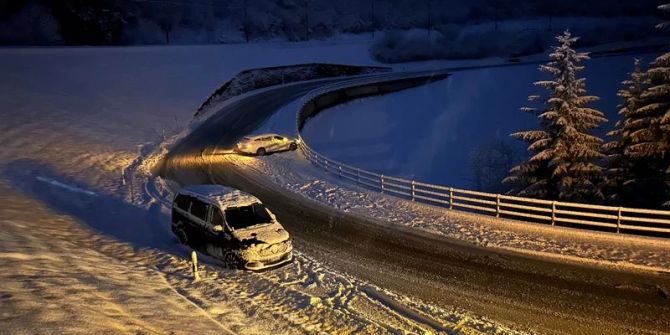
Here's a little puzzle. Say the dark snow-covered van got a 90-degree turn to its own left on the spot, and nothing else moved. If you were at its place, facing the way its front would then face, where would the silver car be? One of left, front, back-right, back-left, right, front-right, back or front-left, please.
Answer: front-left

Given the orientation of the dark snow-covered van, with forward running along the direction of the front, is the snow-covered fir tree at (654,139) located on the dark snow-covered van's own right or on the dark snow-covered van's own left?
on the dark snow-covered van's own left

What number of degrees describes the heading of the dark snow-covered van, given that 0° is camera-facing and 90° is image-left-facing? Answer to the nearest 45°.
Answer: approximately 315°

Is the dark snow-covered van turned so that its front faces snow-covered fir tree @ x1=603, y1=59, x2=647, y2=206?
no

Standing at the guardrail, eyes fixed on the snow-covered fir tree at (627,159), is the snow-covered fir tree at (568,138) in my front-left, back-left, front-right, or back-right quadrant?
front-left

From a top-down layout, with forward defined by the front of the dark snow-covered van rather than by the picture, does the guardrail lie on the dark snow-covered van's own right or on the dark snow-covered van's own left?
on the dark snow-covered van's own left

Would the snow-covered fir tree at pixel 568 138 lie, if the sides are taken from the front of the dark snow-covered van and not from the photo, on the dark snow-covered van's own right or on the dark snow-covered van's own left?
on the dark snow-covered van's own left
